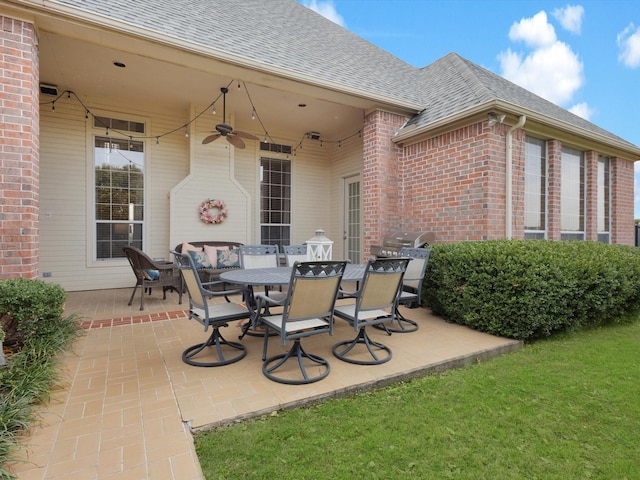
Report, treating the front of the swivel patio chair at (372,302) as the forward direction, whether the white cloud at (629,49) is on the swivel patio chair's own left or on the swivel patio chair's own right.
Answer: on the swivel patio chair's own right

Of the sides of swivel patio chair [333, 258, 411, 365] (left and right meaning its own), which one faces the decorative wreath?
front

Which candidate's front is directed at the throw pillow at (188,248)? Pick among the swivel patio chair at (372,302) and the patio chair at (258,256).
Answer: the swivel patio chair

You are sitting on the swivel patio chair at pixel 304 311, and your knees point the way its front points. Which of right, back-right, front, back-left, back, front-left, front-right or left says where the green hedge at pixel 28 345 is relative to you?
front-left

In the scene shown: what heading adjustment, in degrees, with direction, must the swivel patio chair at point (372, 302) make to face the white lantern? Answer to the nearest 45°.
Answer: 0° — it already faces it

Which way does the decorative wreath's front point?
toward the camera

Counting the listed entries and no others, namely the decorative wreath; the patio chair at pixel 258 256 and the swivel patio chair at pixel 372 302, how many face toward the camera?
2

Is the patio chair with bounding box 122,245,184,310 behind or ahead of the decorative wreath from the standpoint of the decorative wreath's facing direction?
ahead

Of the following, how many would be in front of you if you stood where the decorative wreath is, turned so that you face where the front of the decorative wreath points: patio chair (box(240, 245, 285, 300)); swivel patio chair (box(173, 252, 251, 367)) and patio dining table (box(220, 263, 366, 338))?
3

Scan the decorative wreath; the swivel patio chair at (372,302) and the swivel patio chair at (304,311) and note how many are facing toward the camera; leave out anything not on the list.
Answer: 1

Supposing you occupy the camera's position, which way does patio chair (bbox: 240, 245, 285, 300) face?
facing the viewer

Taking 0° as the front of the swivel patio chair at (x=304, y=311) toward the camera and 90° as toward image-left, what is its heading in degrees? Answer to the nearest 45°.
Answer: approximately 135°

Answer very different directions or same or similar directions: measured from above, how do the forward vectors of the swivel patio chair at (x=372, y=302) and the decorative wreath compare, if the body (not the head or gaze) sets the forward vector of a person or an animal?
very different directions

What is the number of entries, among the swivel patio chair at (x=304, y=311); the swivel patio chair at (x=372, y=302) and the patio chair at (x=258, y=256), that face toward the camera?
1

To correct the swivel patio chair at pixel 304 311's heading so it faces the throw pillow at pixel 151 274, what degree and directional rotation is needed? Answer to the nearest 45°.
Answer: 0° — it already faces it

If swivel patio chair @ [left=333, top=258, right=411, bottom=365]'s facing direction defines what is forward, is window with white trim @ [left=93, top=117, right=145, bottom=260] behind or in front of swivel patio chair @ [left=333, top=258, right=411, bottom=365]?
in front
